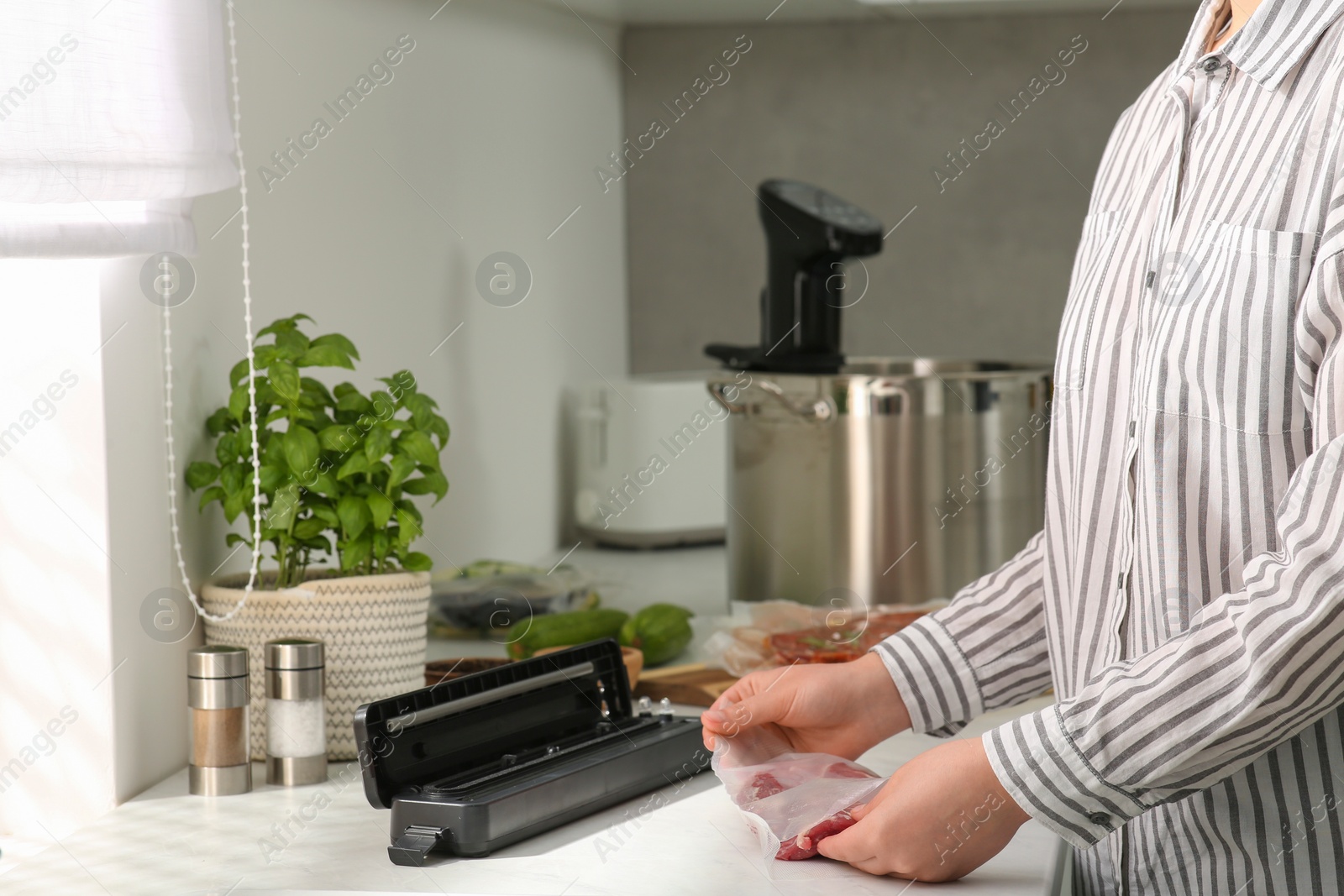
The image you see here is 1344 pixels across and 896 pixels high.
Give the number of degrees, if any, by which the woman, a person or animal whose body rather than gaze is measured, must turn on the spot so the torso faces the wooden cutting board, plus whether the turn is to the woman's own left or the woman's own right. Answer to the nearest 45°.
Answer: approximately 90° to the woman's own right

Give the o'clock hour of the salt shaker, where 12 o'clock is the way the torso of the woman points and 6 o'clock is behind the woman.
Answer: The salt shaker is roughly at 2 o'clock from the woman.

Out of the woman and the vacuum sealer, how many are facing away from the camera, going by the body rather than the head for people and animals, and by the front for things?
0

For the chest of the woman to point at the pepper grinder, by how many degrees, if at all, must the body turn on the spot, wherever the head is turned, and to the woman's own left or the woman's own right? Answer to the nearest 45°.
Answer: approximately 45° to the woman's own right

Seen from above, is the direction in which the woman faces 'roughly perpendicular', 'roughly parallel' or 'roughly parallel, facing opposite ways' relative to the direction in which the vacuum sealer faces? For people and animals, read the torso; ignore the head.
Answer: roughly perpendicular

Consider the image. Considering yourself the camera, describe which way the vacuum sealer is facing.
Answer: facing the viewer and to the right of the viewer

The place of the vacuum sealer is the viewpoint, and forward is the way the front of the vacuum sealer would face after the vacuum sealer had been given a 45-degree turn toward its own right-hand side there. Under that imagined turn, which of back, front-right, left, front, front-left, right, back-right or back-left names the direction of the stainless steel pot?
back-left

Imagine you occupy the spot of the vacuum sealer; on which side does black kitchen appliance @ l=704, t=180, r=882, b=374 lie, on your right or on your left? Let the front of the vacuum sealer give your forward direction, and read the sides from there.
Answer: on your left

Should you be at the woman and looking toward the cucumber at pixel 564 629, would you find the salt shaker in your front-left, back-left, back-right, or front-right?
front-left

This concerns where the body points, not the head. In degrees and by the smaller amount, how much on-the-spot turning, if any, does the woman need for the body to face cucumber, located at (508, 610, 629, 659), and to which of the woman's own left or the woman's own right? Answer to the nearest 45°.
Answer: approximately 90° to the woman's own right

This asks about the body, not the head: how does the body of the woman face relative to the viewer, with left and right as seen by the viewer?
facing the viewer and to the left of the viewer

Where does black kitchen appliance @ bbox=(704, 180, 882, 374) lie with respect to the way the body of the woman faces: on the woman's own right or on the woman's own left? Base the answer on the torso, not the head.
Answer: on the woman's own right

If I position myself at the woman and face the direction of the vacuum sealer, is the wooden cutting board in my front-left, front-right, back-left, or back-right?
front-right

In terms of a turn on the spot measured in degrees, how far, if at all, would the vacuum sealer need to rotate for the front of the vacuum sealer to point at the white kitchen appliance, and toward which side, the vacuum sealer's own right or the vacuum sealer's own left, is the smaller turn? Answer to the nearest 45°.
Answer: approximately 135° to the vacuum sealer's own left
